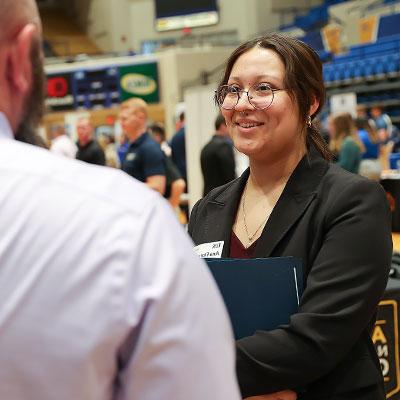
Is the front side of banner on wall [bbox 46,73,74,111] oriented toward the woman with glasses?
yes

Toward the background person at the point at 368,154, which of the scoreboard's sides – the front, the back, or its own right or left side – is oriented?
front

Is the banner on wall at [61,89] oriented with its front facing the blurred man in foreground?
yes

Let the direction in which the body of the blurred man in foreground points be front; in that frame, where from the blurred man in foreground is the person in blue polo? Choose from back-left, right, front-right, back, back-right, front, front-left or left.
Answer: front-left

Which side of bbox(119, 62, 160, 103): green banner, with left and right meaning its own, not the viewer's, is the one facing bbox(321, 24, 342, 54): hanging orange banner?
left

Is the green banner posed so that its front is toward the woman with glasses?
yes

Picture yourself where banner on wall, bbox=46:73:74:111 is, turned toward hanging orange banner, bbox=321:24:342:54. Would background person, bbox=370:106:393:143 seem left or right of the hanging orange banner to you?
right

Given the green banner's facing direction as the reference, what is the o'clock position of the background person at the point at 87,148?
The background person is roughly at 12 o'clock from the green banner.

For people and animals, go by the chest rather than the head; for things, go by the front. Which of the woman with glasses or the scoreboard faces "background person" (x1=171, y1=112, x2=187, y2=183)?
the scoreboard

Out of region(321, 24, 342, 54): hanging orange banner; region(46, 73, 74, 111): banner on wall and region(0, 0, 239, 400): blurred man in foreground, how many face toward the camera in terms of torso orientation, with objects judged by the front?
2

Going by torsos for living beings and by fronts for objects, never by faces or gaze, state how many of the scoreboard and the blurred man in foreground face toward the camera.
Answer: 1

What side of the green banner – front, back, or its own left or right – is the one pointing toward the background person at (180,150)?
front

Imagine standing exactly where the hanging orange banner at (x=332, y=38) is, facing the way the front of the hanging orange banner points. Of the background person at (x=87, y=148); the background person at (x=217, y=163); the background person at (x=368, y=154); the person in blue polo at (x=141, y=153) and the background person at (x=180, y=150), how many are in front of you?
5

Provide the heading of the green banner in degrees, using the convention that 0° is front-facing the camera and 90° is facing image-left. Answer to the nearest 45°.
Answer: approximately 0°
